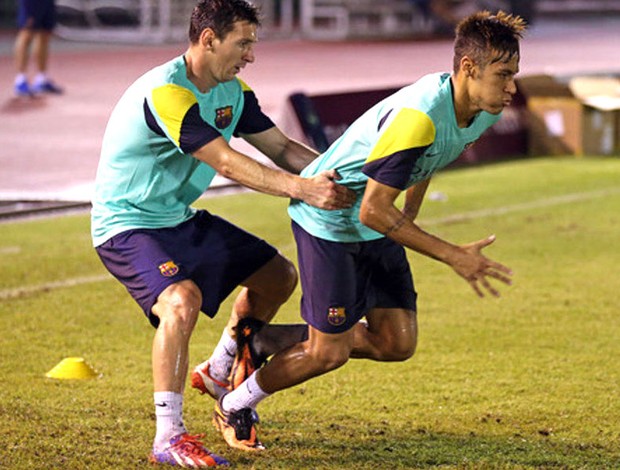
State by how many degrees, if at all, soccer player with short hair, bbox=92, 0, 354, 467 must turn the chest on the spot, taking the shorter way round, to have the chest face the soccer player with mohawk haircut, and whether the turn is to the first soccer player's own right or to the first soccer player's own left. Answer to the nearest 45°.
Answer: approximately 45° to the first soccer player's own left

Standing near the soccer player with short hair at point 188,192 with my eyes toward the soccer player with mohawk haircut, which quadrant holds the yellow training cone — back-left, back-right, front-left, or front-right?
back-left

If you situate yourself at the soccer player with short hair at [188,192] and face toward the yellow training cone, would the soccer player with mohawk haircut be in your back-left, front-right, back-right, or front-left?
back-right

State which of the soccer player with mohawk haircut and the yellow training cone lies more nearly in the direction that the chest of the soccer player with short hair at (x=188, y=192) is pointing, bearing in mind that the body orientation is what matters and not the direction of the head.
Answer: the soccer player with mohawk haircut

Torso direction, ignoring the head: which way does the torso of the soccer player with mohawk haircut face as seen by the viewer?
to the viewer's right

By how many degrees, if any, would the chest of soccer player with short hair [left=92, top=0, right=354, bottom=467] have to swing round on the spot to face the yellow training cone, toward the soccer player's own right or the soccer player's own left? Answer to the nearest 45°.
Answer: approximately 180°

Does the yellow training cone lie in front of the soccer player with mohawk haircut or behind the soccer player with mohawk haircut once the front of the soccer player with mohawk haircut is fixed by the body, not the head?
behind

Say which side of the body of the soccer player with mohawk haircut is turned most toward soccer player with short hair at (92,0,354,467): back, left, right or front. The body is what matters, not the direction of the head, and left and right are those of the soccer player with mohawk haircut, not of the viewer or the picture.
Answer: back

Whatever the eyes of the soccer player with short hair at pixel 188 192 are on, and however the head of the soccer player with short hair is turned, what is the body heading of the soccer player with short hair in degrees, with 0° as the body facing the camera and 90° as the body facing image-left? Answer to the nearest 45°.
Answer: approximately 315°
